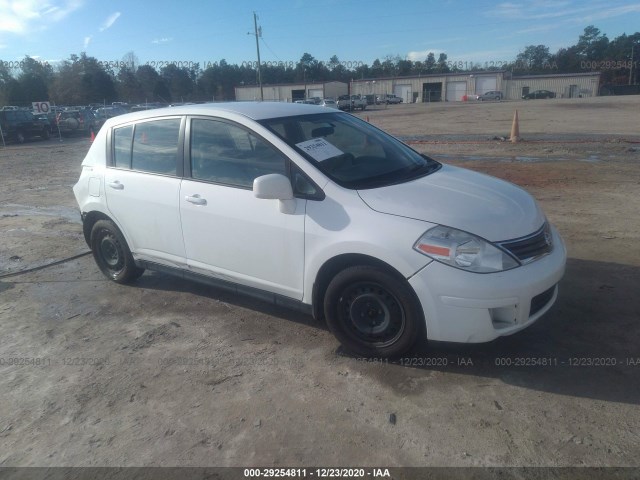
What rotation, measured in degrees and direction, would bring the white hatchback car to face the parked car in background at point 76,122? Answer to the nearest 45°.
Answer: approximately 180°

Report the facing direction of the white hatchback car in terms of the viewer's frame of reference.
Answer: facing the viewer and to the right of the viewer

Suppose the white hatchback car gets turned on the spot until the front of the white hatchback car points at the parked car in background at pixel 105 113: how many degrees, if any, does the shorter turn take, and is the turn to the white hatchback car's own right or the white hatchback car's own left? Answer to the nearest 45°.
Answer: approximately 180°

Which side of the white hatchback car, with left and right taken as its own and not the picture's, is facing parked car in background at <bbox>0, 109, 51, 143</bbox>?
back
